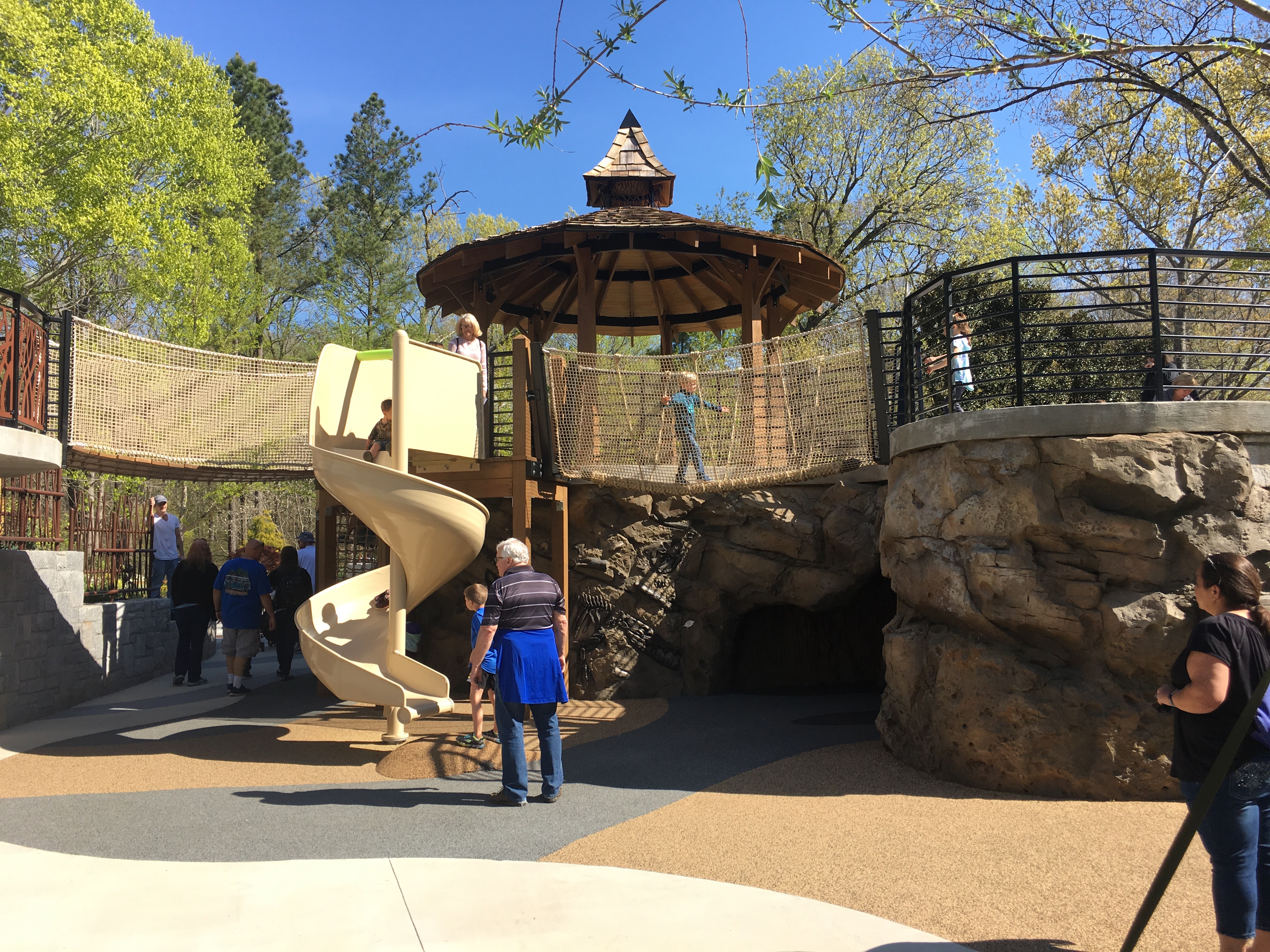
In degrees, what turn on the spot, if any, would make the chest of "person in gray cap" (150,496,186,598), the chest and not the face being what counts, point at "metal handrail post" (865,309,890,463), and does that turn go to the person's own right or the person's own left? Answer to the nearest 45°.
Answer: approximately 45° to the person's own left

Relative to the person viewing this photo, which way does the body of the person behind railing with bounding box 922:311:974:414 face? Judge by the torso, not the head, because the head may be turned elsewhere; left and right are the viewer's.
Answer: facing to the left of the viewer

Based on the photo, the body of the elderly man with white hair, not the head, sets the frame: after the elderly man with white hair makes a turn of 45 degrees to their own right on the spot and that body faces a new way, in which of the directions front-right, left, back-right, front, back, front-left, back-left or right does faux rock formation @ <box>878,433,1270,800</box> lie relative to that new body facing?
right

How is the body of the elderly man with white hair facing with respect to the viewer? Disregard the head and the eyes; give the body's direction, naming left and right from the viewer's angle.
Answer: facing away from the viewer and to the left of the viewer

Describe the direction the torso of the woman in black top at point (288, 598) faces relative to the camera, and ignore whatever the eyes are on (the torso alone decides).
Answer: away from the camera

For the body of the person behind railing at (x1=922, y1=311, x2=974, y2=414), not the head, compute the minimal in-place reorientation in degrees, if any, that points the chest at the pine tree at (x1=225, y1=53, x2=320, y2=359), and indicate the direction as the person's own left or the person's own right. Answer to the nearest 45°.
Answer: approximately 45° to the person's own right

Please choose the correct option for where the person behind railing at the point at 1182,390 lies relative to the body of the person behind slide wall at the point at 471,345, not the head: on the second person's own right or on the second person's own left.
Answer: on the second person's own left
